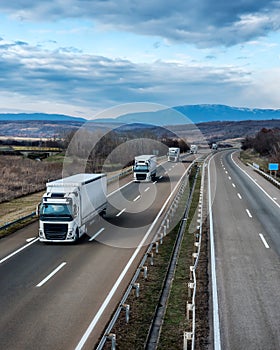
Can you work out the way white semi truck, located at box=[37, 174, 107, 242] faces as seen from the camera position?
facing the viewer

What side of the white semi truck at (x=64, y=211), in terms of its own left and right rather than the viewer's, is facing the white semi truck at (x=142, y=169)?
back
